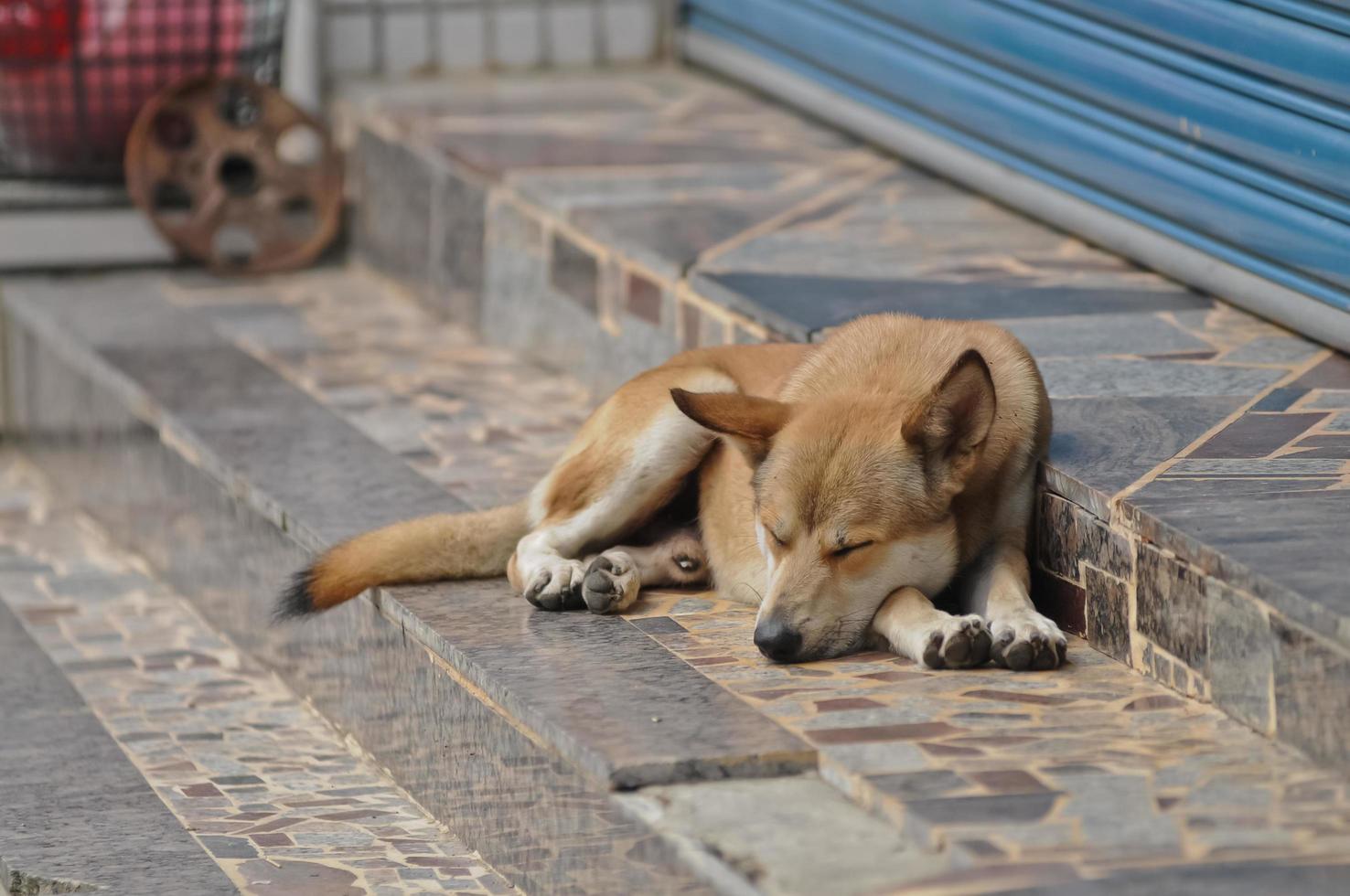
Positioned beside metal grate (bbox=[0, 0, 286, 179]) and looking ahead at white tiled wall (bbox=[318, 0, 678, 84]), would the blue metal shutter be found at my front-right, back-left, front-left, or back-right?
front-right

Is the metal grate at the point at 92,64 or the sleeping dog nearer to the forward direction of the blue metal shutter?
the sleeping dog

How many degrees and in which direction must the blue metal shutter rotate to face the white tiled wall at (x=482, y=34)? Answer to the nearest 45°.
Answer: approximately 90° to its right

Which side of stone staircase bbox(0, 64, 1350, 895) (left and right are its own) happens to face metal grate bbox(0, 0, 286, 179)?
right

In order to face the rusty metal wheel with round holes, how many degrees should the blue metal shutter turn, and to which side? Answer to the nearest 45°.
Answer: approximately 90° to its right

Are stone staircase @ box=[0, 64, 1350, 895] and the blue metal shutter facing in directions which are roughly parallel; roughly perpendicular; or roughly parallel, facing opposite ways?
roughly parallel

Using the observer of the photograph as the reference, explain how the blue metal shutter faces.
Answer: facing the viewer and to the left of the viewer
